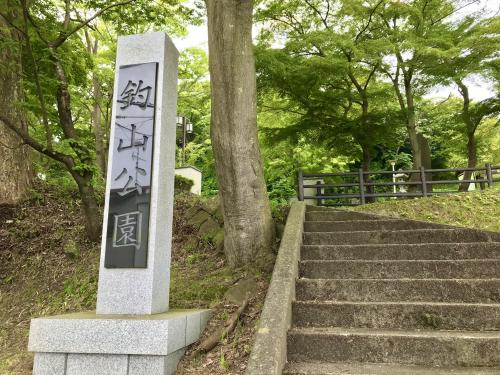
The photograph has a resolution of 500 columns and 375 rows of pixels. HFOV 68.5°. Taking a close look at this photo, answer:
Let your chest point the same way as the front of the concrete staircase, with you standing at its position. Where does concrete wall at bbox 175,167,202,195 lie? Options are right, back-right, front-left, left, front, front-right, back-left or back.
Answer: back-right

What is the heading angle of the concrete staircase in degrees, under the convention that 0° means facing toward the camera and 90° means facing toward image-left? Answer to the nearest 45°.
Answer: approximately 0°

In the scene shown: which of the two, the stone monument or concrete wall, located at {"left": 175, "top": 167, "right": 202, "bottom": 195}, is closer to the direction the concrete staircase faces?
the stone monument

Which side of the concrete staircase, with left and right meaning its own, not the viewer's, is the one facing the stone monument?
right

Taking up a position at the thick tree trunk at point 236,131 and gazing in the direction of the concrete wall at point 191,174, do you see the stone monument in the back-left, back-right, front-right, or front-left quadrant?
back-left
